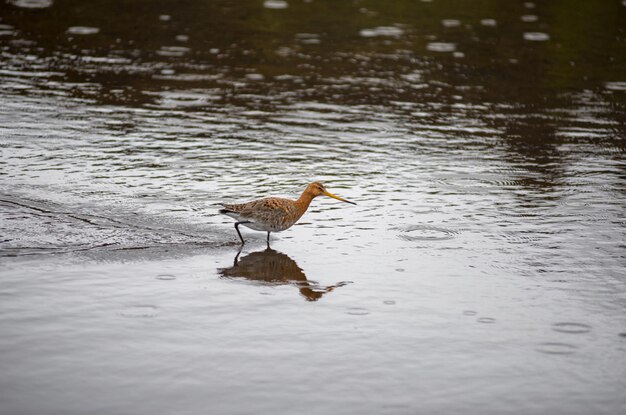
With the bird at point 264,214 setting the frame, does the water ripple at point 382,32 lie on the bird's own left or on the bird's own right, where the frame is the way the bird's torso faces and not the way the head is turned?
on the bird's own left

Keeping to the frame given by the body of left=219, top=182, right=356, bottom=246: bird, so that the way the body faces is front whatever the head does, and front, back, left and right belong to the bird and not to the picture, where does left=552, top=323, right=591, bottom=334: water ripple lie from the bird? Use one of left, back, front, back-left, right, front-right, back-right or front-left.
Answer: front-right

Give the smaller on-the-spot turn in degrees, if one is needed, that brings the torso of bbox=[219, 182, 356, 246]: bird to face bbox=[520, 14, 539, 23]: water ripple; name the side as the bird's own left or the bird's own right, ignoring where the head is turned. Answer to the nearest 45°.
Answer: approximately 45° to the bird's own left

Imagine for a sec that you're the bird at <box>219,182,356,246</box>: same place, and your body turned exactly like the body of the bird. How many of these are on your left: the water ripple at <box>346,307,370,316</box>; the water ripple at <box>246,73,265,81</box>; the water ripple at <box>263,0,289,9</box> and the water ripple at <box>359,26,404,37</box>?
3

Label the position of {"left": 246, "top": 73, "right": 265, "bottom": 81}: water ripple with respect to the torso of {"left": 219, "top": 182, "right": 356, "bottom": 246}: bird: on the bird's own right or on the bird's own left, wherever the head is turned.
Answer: on the bird's own left

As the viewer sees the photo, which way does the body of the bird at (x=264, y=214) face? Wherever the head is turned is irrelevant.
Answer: to the viewer's right

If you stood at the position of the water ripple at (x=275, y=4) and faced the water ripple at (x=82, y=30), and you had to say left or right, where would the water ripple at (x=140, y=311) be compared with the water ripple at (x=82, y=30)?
left

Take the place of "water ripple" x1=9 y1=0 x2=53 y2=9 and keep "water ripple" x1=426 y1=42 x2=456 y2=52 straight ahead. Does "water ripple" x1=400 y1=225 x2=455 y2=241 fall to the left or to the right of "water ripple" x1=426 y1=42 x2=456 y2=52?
right

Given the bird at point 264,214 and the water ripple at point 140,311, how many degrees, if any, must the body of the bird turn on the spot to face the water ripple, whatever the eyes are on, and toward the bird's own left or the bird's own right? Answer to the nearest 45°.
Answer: approximately 135° to the bird's own right

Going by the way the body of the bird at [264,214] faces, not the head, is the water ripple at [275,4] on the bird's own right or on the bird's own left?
on the bird's own left

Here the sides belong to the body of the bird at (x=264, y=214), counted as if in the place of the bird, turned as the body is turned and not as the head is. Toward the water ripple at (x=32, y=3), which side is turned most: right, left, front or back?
left

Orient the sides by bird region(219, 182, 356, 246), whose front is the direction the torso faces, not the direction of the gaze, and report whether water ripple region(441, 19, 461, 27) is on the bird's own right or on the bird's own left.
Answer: on the bird's own left

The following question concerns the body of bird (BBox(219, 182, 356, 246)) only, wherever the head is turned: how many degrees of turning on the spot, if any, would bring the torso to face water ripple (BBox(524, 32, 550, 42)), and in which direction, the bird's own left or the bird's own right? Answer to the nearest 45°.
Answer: approximately 45° to the bird's own left
